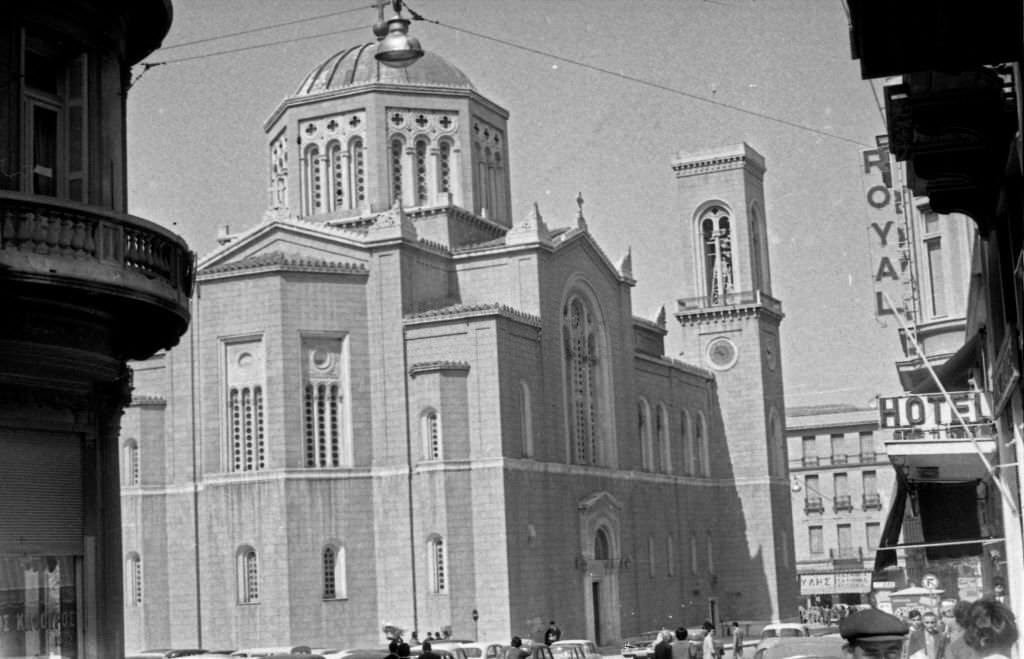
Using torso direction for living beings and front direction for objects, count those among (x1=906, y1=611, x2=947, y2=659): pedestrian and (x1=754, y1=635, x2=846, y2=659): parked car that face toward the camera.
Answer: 1

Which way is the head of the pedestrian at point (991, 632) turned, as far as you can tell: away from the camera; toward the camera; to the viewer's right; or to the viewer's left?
away from the camera

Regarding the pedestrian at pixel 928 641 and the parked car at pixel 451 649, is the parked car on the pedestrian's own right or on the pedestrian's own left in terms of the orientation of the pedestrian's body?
on the pedestrian's own right

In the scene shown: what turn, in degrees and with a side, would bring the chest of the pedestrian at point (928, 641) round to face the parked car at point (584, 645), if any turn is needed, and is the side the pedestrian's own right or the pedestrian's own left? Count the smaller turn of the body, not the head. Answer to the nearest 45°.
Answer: approximately 135° to the pedestrian's own right

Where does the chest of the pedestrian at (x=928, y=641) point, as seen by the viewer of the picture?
toward the camera

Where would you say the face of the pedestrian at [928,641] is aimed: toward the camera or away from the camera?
toward the camera
